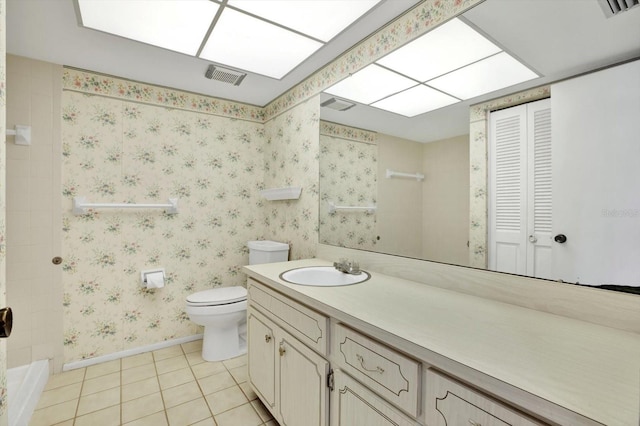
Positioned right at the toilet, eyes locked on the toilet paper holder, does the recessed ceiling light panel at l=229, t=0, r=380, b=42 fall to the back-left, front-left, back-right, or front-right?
back-left

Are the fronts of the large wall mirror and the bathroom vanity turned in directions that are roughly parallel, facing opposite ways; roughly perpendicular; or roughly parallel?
roughly parallel

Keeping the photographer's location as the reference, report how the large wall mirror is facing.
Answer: facing the viewer and to the left of the viewer

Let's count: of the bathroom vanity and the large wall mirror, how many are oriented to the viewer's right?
0

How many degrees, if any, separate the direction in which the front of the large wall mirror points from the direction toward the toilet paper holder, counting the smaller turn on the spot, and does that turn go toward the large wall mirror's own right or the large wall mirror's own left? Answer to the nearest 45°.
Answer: approximately 45° to the large wall mirror's own right

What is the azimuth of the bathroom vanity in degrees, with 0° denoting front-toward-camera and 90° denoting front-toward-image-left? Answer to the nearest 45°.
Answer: approximately 45°
